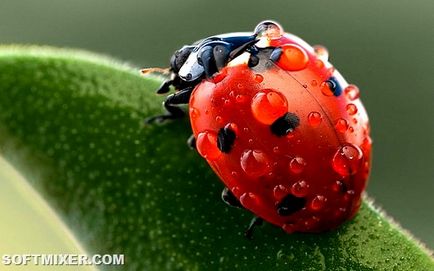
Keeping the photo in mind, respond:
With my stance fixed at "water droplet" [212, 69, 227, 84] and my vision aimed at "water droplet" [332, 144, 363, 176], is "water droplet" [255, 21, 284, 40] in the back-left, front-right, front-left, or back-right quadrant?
front-left

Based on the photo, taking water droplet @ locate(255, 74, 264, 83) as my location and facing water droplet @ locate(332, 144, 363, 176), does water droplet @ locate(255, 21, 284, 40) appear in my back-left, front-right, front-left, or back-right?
back-left

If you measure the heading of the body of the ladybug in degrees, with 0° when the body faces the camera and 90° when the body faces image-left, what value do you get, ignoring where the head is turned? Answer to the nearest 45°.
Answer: approximately 135°
